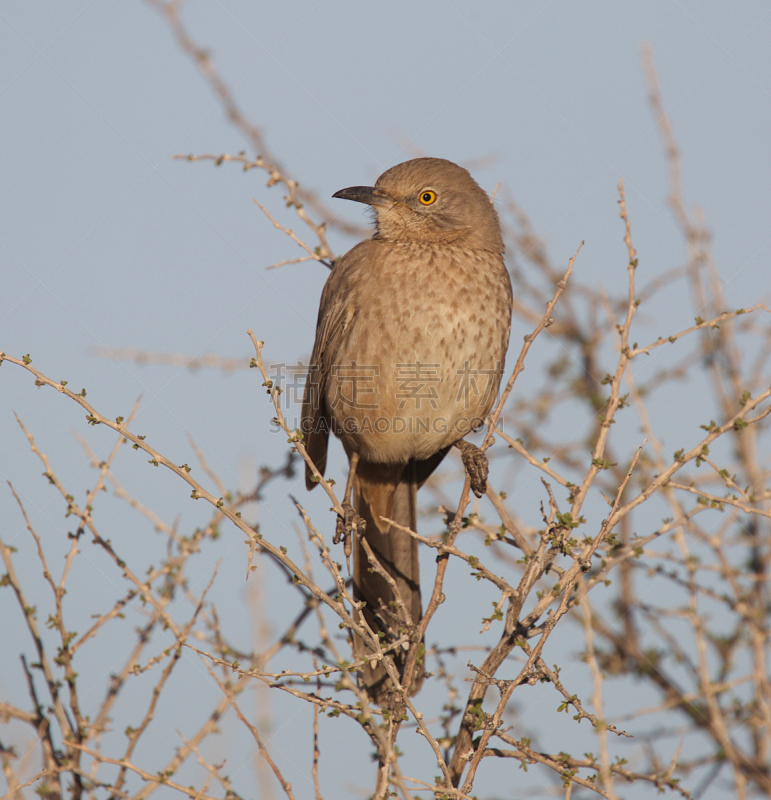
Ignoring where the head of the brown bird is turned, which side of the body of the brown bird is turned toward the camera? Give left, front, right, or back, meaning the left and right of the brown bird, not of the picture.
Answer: front
